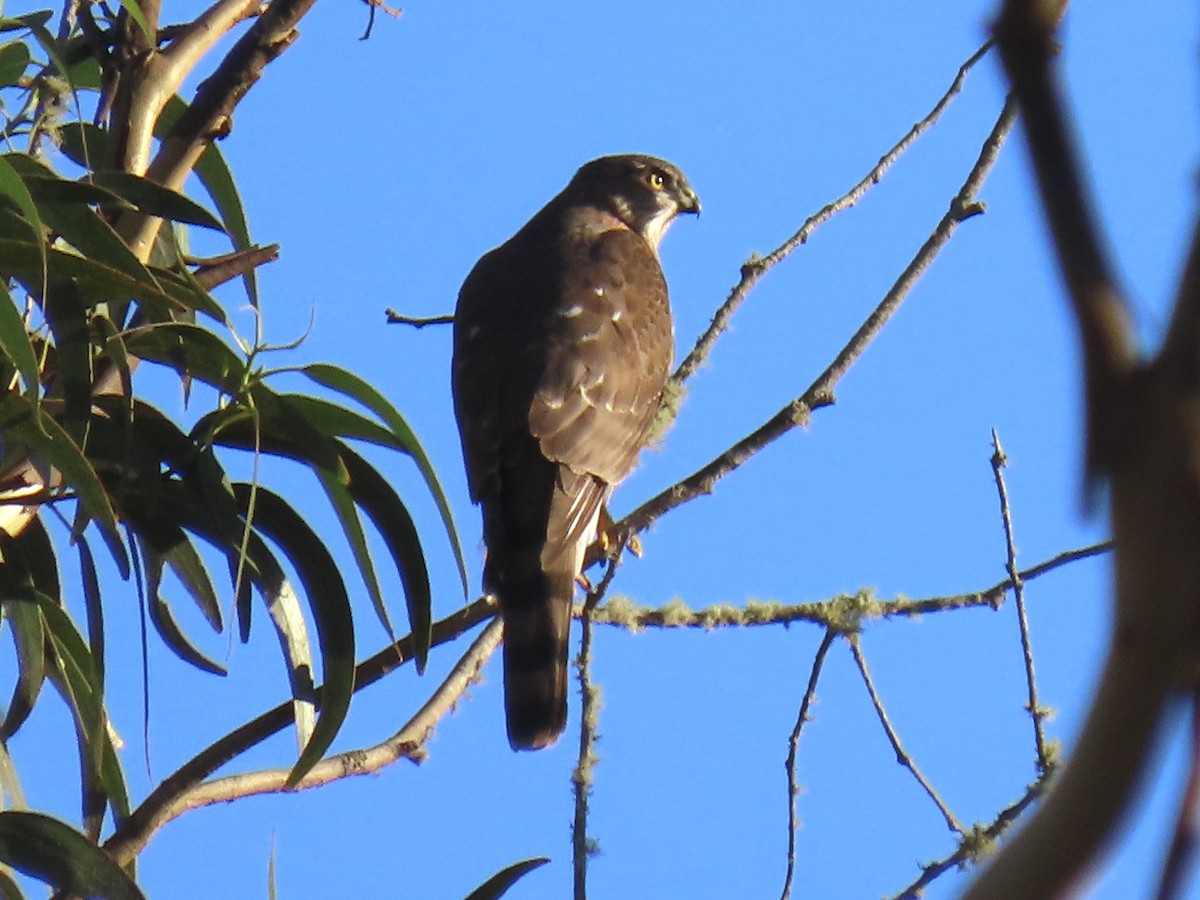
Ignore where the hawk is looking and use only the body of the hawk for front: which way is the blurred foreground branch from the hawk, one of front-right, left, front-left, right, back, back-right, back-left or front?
back-right

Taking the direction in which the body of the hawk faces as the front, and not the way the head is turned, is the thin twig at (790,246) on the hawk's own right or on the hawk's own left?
on the hawk's own right

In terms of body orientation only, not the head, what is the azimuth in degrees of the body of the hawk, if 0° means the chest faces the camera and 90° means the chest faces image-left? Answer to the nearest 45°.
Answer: approximately 225°
